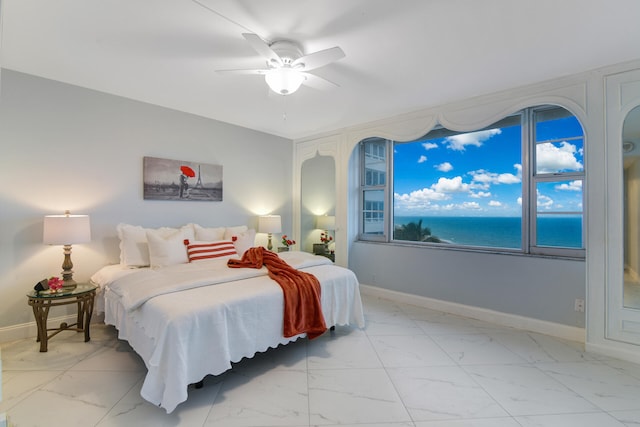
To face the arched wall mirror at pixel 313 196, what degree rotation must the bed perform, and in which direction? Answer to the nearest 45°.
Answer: approximately 90° to its left

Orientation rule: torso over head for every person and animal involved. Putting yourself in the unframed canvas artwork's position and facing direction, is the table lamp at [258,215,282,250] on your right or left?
on your left

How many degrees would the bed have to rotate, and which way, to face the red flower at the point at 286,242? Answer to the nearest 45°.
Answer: approximately 90° to its left

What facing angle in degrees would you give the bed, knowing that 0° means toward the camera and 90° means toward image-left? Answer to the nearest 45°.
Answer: approximately 315°

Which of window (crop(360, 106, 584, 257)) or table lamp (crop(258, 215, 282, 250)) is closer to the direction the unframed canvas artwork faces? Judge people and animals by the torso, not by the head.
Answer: the window

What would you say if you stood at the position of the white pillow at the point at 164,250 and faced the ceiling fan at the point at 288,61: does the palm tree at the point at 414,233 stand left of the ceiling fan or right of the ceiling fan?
left

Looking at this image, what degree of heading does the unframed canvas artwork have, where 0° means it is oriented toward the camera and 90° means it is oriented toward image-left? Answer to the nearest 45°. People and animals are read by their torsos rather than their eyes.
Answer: approximately 315°
